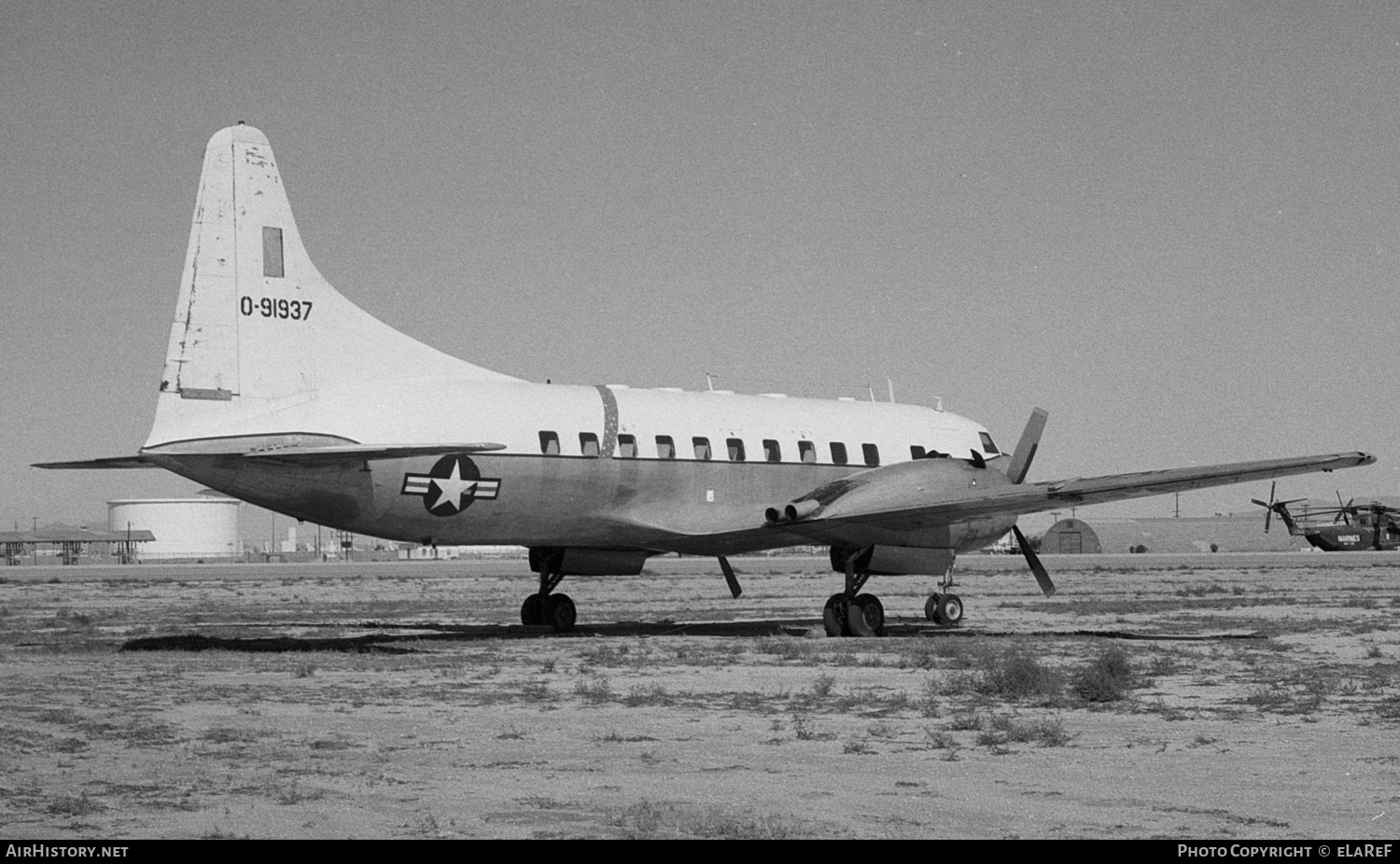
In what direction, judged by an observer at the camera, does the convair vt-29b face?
facing away from the viewer and to the right of the viewer
